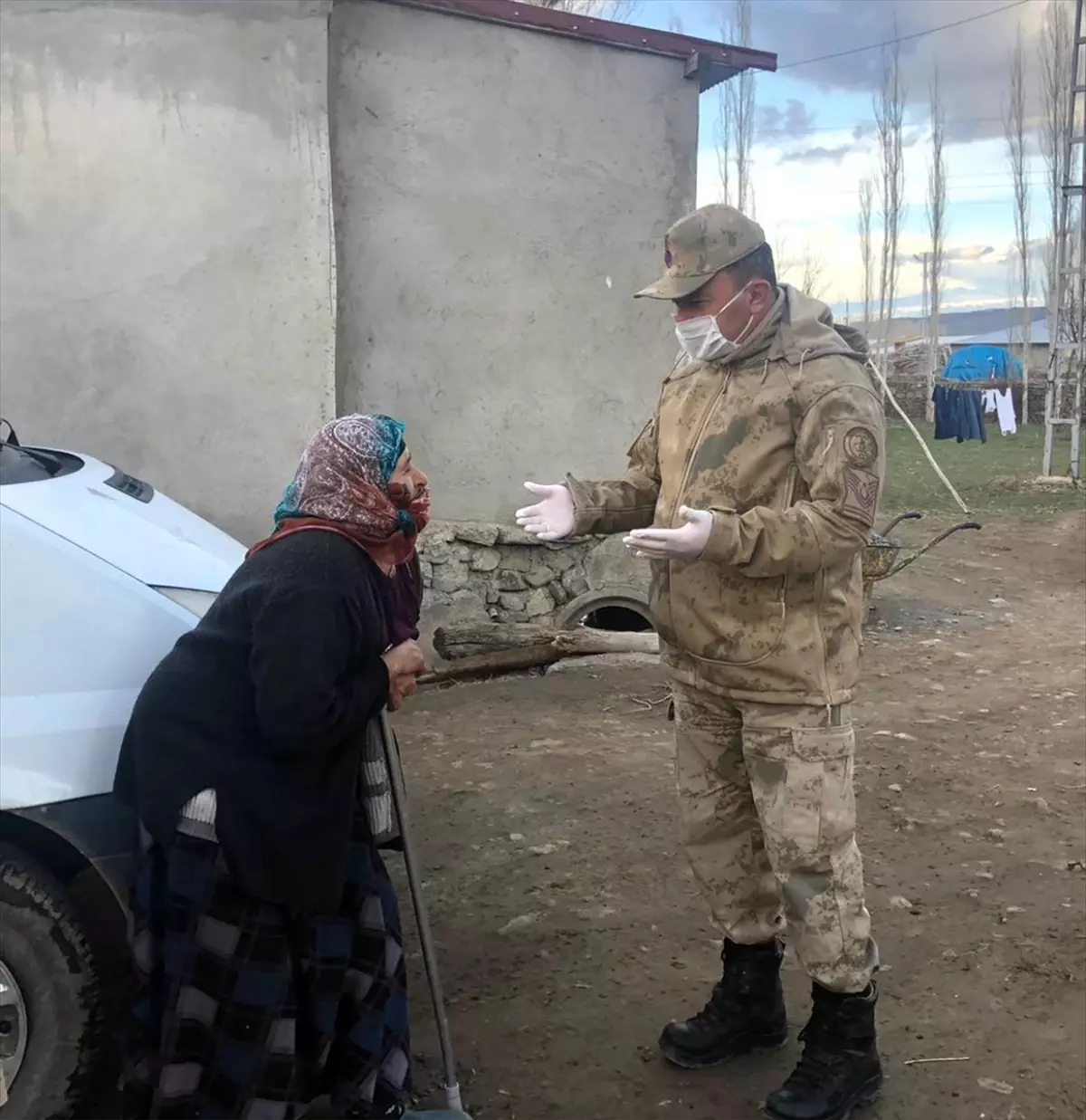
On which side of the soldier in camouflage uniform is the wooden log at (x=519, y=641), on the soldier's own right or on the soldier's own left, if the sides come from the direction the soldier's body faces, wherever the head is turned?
on the soldier's own right

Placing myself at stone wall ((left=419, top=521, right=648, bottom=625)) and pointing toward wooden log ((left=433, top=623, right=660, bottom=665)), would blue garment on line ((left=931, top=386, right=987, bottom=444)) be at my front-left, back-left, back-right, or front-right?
back-left

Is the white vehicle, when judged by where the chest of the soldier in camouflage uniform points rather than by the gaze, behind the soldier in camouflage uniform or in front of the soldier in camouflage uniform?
in front

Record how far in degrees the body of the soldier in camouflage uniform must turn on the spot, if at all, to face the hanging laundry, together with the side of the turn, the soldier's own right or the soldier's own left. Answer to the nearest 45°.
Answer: approximately 135° to the soldier's own right

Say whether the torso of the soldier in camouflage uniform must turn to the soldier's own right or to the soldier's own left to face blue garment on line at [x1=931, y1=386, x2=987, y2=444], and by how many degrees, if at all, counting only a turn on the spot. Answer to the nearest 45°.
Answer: approximately 135° to the soldier's own right

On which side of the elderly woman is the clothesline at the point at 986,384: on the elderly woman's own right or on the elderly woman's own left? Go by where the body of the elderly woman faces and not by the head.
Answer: on the elderly woman's own left

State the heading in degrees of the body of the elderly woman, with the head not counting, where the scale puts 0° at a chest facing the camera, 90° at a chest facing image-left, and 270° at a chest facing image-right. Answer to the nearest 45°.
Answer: approximately 270°

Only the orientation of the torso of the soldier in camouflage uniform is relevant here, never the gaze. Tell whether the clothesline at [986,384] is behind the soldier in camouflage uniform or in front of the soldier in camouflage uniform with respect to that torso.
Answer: behind

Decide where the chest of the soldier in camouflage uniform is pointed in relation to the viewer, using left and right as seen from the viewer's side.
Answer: facing the viewer and to the left of the viewer

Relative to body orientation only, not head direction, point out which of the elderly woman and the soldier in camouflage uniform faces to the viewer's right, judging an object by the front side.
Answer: the elderly woman

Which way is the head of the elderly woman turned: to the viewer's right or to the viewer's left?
to the viewer's right
